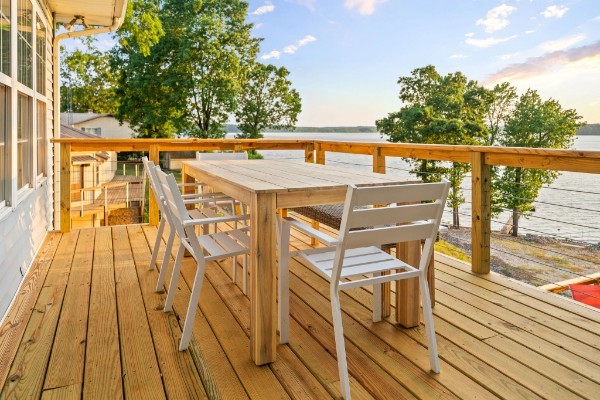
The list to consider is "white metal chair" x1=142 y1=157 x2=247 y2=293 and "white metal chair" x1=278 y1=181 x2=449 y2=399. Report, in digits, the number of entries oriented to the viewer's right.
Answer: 1

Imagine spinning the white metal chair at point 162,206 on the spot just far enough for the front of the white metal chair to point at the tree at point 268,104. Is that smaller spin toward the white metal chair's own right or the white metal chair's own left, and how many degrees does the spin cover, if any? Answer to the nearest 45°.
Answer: approximately 90° to the white metal chair's own left

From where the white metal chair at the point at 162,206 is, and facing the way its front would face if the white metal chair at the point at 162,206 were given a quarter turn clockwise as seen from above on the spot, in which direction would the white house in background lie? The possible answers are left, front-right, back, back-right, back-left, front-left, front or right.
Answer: back

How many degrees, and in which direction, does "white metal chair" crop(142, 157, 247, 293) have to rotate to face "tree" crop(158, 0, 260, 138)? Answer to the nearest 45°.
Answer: approximately 90° to its left

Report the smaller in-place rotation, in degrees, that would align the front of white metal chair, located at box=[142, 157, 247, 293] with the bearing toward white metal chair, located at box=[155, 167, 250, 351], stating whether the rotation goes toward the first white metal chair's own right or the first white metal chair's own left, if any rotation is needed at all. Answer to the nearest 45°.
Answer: approximately 90° to the first white metal chair's own right

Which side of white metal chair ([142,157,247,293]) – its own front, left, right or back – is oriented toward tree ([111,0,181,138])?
left

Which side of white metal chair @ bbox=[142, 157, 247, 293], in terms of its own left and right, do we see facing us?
right

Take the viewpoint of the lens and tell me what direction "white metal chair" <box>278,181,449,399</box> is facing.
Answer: facing away from the viewer and to the left of the viewer

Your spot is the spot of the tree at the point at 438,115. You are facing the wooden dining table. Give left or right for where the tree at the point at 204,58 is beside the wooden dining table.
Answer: right
